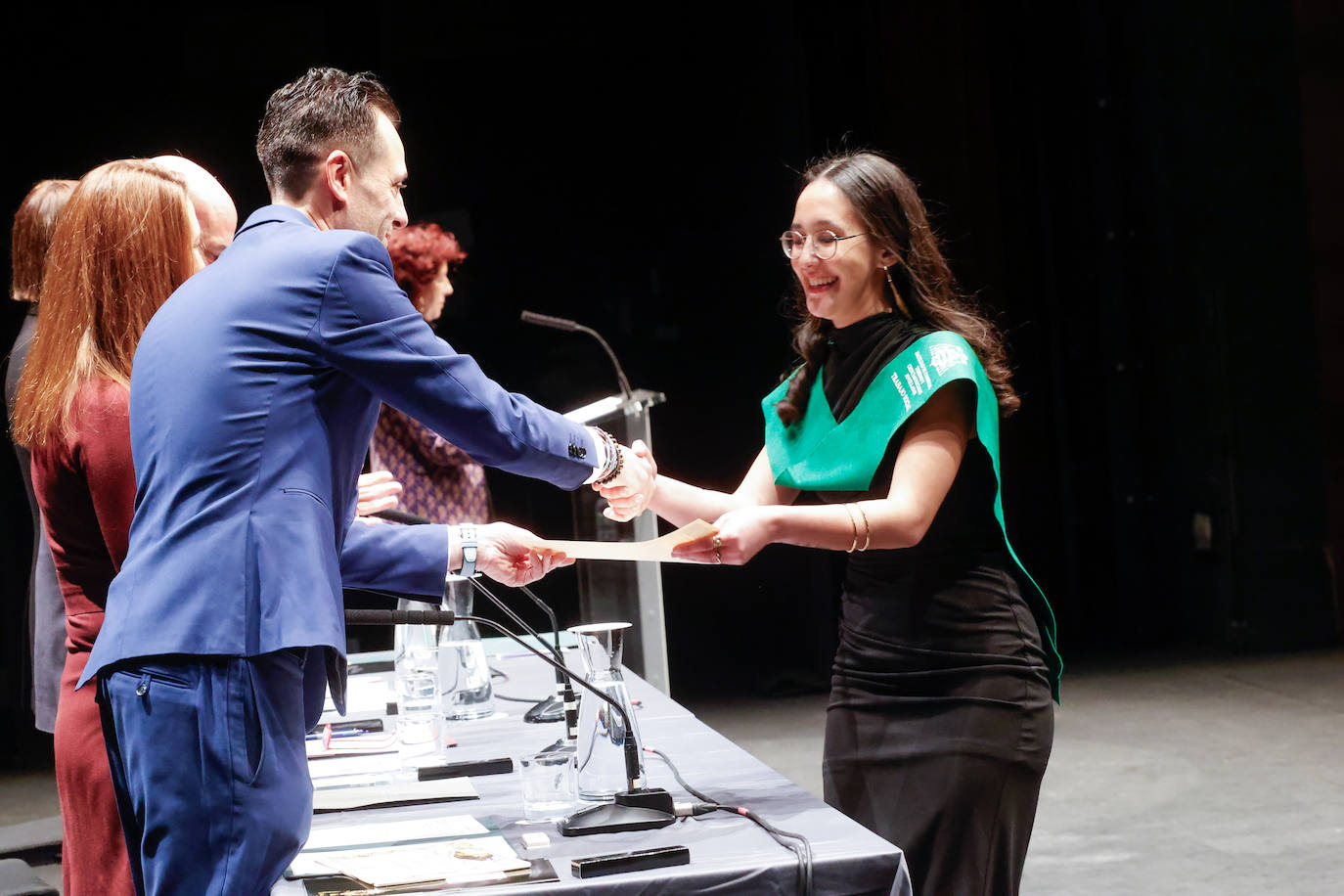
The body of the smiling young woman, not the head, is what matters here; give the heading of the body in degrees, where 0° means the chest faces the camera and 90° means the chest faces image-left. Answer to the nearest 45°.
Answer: approximately 45°

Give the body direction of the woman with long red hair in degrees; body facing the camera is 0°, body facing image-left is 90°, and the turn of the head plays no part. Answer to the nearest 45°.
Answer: approximately 225°

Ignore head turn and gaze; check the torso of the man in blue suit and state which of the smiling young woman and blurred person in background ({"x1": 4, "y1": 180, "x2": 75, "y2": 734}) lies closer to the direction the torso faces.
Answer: the smiling young woman

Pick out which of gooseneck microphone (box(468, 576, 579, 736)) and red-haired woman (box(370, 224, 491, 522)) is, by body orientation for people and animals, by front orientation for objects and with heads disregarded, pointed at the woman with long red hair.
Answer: the gooseneck microphone

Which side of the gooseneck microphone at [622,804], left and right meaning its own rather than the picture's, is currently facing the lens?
left

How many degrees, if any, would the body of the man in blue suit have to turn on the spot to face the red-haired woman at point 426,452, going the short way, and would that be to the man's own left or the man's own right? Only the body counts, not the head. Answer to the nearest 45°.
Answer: approximately 45° to the man's own left

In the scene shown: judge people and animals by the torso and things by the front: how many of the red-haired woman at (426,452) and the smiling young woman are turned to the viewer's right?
1

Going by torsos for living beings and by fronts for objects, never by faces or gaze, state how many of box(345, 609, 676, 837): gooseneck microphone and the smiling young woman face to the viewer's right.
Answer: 0

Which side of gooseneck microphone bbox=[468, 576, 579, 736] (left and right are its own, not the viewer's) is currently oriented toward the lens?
left

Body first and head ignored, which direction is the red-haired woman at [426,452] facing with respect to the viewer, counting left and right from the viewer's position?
facing to the right of the viewer

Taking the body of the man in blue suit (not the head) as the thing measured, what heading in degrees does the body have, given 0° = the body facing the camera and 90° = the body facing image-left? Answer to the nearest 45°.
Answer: approximately 225°

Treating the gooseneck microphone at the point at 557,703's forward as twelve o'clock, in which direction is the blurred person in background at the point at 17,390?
The blurred person in background is roughly at 1 o'clock from the gooseneck microphone.
